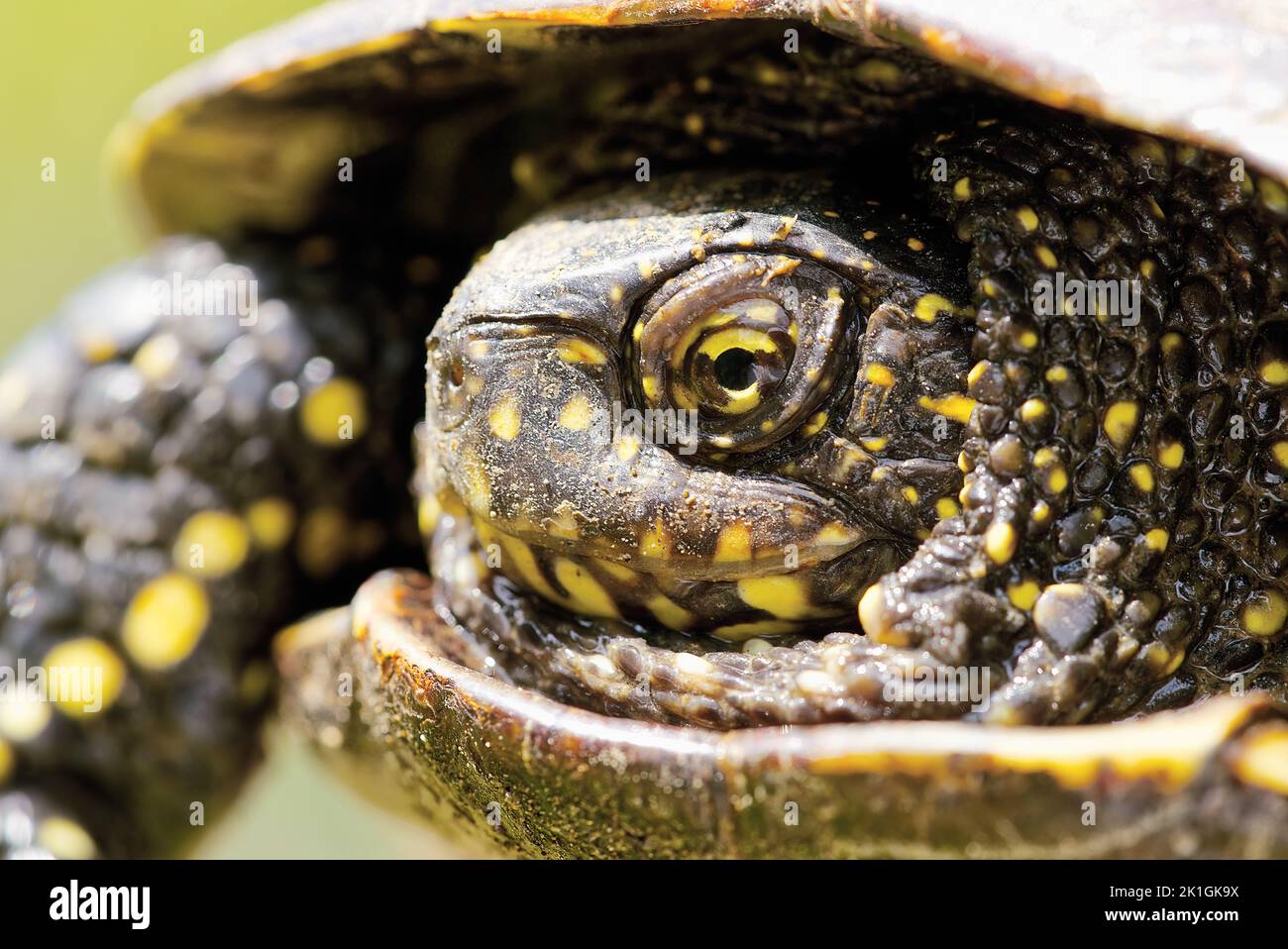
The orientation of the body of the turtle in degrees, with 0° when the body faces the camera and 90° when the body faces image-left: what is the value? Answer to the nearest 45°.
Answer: approximately 45°
